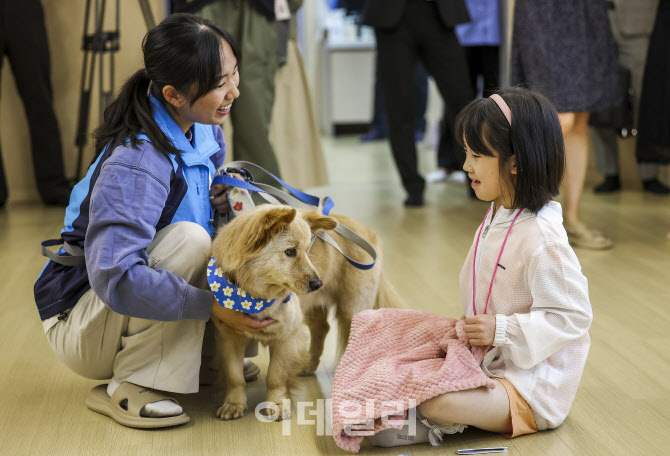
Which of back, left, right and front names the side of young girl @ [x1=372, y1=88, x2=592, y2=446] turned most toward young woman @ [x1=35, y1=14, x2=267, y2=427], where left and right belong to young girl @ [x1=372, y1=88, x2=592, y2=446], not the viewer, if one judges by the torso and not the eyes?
front

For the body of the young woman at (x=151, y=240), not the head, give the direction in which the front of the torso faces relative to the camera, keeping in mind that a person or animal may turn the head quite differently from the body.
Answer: to the viewer's right

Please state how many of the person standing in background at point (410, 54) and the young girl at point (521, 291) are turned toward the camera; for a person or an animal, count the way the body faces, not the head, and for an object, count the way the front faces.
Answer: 1

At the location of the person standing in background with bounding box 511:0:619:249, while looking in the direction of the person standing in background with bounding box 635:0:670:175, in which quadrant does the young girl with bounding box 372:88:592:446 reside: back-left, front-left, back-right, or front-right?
back-right

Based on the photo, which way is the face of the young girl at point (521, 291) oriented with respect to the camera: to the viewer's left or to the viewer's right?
to the viewer's left

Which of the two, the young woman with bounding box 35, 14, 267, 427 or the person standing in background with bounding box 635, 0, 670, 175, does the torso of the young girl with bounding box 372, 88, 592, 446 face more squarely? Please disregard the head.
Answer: the young woman
